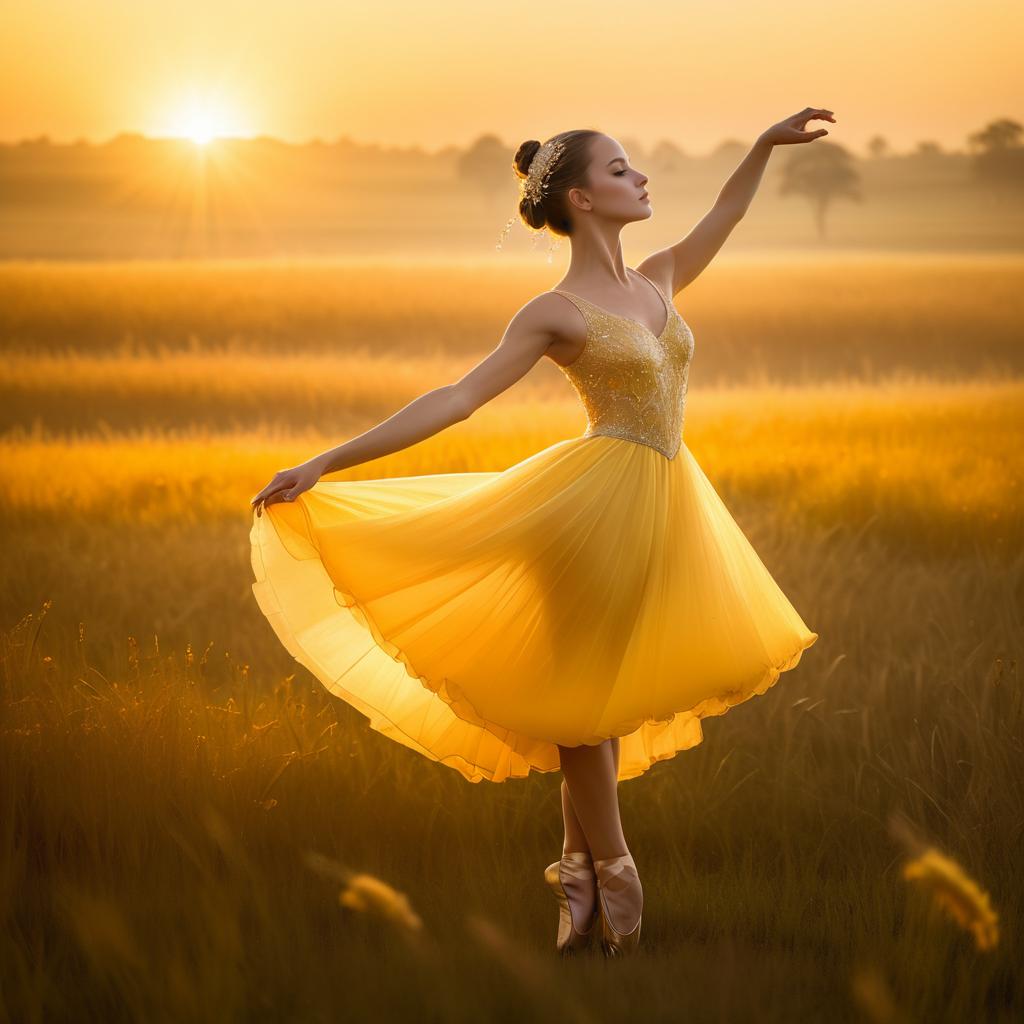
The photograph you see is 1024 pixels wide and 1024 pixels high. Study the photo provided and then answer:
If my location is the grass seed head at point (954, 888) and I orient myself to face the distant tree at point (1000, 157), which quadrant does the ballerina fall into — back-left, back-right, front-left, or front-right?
front-left

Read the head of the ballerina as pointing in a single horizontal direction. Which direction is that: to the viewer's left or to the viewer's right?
to the viewer's right

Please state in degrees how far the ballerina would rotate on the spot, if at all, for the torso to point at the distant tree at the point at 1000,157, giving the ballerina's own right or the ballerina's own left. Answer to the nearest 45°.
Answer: approximately 135° to the ballerina's own left

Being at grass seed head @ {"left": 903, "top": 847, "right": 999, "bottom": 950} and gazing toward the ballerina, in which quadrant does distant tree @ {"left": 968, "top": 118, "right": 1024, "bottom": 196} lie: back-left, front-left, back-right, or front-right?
front-right

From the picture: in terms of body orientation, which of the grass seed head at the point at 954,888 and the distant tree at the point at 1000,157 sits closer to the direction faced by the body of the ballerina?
the grass seed head

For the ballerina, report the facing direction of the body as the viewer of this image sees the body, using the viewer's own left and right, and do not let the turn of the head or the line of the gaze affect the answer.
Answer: facing the viewer and to the right of the viewer

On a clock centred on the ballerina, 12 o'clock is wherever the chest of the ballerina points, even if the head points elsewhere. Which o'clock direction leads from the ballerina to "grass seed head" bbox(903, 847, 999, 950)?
The grass seed head is roughly at 1 o'clock from the ballerina.
